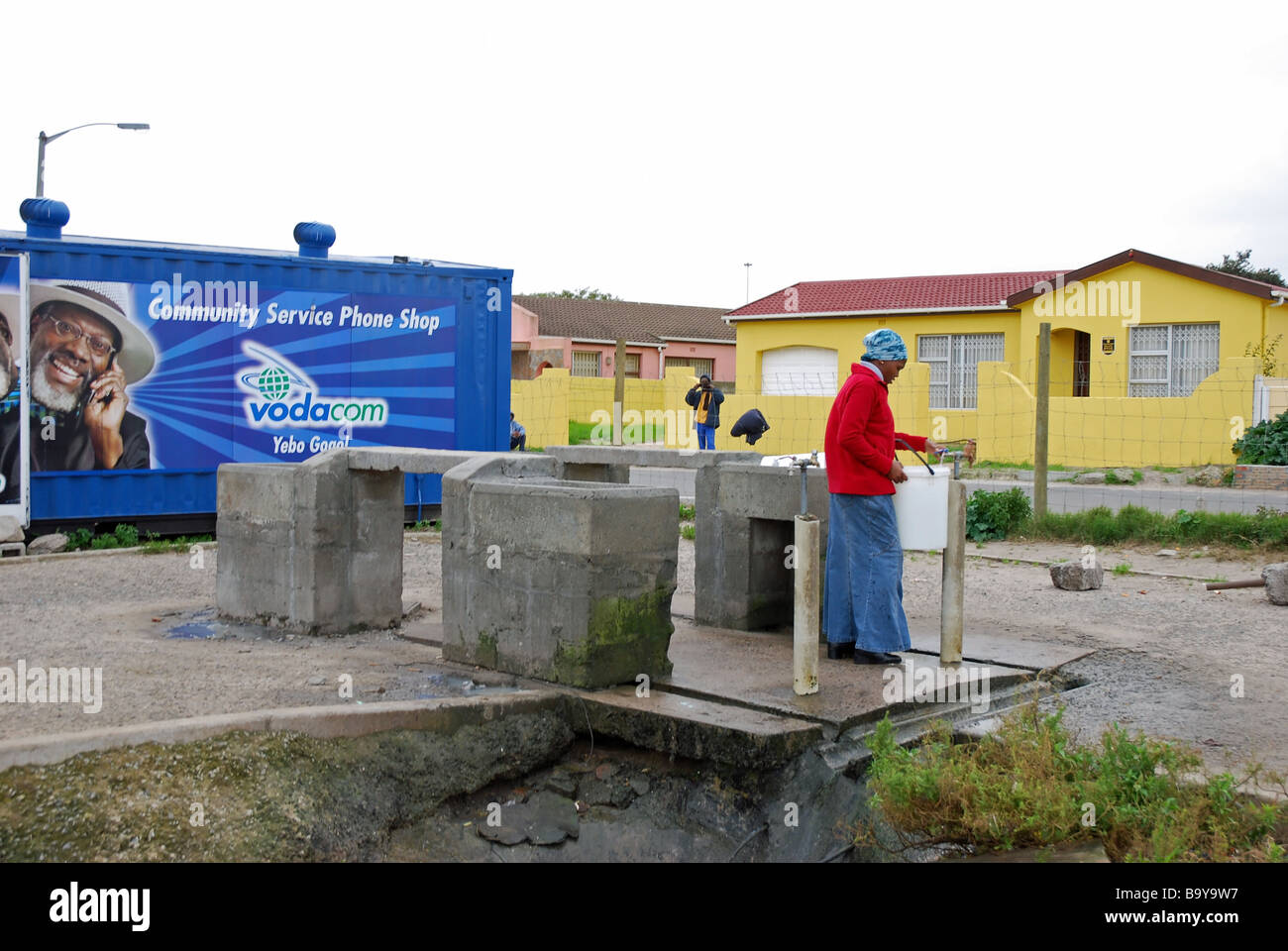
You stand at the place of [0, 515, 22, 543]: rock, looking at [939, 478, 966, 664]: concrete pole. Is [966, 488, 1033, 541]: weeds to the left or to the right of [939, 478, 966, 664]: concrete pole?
left

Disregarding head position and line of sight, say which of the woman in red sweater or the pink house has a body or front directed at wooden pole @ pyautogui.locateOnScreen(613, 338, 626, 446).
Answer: the pink house

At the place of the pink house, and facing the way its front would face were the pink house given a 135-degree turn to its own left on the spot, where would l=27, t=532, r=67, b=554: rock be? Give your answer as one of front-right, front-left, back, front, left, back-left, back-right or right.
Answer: back-right

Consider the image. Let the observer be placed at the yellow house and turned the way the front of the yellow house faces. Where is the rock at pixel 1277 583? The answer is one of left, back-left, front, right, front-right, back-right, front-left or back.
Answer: front

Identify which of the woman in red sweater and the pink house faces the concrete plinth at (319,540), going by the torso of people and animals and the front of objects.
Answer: the pink house

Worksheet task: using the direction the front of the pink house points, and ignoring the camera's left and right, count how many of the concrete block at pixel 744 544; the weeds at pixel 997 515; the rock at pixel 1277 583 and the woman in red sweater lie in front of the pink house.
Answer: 4

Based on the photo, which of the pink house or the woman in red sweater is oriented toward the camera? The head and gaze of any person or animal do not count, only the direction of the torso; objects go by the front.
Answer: the pink house

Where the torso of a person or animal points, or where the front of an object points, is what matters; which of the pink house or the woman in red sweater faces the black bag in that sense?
the pink house

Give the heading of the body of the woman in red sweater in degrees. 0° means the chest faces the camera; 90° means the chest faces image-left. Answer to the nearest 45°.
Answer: approximately 270°

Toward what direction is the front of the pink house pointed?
toward the camera

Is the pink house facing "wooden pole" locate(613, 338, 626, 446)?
yes

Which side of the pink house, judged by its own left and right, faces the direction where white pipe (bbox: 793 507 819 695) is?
front

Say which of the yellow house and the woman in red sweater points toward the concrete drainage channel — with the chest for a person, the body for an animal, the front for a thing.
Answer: the yellow house

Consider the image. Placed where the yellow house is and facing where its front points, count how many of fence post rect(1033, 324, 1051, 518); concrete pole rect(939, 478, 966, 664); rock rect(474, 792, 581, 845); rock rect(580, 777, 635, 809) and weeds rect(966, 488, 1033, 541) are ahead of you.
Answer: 5

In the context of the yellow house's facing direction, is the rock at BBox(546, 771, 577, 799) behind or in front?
in front

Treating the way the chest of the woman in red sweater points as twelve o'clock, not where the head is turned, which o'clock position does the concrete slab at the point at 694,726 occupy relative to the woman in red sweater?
The concrete slab is roughly at 4 o'clock from the woman in red sweater.

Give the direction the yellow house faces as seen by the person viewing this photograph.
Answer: facing the viewer

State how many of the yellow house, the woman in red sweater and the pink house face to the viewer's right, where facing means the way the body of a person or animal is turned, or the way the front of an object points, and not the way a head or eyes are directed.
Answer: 1

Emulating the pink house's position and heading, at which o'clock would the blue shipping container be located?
The blue shipping container is roughly at 12 o'clock from the pink house.

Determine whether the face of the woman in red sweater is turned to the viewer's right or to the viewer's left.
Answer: to the viewer's right

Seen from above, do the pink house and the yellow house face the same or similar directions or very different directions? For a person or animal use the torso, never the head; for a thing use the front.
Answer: same or similar directions
